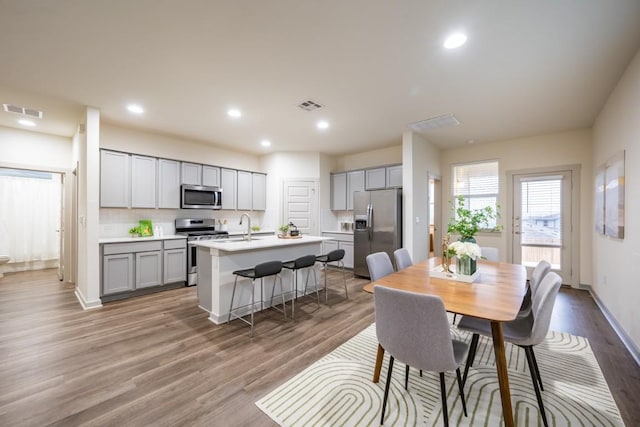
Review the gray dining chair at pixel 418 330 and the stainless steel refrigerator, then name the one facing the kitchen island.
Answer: the stainless steel refrigerator

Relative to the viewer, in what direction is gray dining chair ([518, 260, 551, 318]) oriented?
to the viewer's left

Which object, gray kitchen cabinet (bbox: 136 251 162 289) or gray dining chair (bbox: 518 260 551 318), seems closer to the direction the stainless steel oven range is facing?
the gray dining chair

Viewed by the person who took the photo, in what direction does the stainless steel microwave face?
facing the viewer and to the right of the viewer

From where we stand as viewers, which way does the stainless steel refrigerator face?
facing the viewer and to the left of the viewer

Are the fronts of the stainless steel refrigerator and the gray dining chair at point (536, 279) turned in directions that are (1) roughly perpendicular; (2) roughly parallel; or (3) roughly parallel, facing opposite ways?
roughly perpendicular

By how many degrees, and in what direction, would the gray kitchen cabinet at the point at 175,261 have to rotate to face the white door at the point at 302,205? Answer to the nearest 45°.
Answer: approximately 45° to its left

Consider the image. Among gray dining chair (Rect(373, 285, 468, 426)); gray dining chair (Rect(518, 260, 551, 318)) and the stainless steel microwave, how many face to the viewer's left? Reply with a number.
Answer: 1

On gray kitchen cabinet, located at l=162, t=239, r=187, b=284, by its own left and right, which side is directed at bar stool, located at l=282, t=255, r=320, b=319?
front

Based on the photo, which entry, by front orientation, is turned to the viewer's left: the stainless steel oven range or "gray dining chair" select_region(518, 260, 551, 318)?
the gray dining chair

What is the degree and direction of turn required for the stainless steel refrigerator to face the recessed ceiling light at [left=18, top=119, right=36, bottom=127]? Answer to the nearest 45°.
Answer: approximately 45° to its right

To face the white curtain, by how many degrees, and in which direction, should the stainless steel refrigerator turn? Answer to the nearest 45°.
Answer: approximately 45° to its right

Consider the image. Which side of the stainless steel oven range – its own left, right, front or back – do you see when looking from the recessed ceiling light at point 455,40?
front
